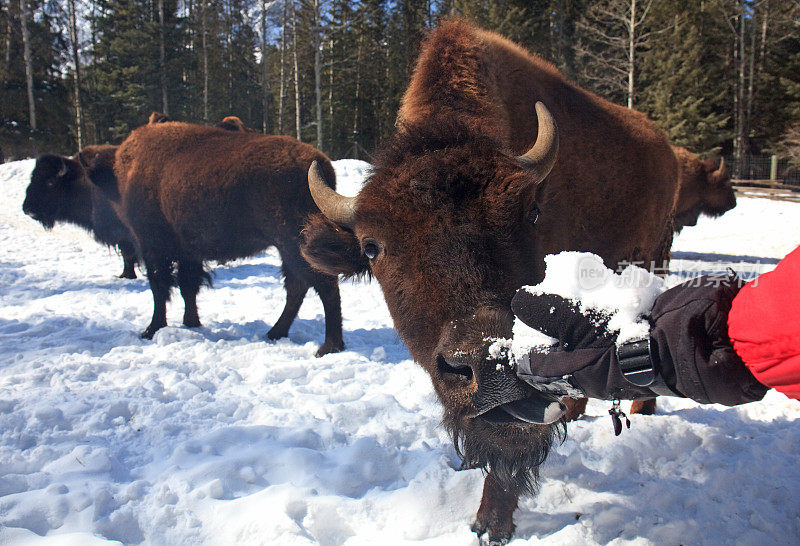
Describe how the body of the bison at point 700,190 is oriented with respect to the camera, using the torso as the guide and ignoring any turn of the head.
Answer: to the viewer's right

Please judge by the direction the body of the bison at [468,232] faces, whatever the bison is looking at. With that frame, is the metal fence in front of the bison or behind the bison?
behind

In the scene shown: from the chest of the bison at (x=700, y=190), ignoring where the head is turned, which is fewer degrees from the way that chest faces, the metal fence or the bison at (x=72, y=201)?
the metal fence

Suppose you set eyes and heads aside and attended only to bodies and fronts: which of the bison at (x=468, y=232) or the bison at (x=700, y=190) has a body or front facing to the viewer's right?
the bison at (x=700, y=190)

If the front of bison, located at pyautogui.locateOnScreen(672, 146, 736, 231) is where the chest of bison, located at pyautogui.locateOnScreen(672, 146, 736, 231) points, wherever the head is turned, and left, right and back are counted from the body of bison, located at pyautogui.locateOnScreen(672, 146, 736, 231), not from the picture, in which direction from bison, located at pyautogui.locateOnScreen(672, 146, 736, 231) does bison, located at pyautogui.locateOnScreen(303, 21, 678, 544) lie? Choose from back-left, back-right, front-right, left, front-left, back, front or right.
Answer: right

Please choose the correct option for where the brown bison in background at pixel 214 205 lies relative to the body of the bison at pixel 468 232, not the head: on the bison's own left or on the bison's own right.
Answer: on the bison's own right

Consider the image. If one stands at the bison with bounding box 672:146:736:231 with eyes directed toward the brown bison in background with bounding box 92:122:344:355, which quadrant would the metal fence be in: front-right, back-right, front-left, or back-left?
back-right

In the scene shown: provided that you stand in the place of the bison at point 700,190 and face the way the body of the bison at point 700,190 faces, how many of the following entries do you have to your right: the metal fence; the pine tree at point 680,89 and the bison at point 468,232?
1
